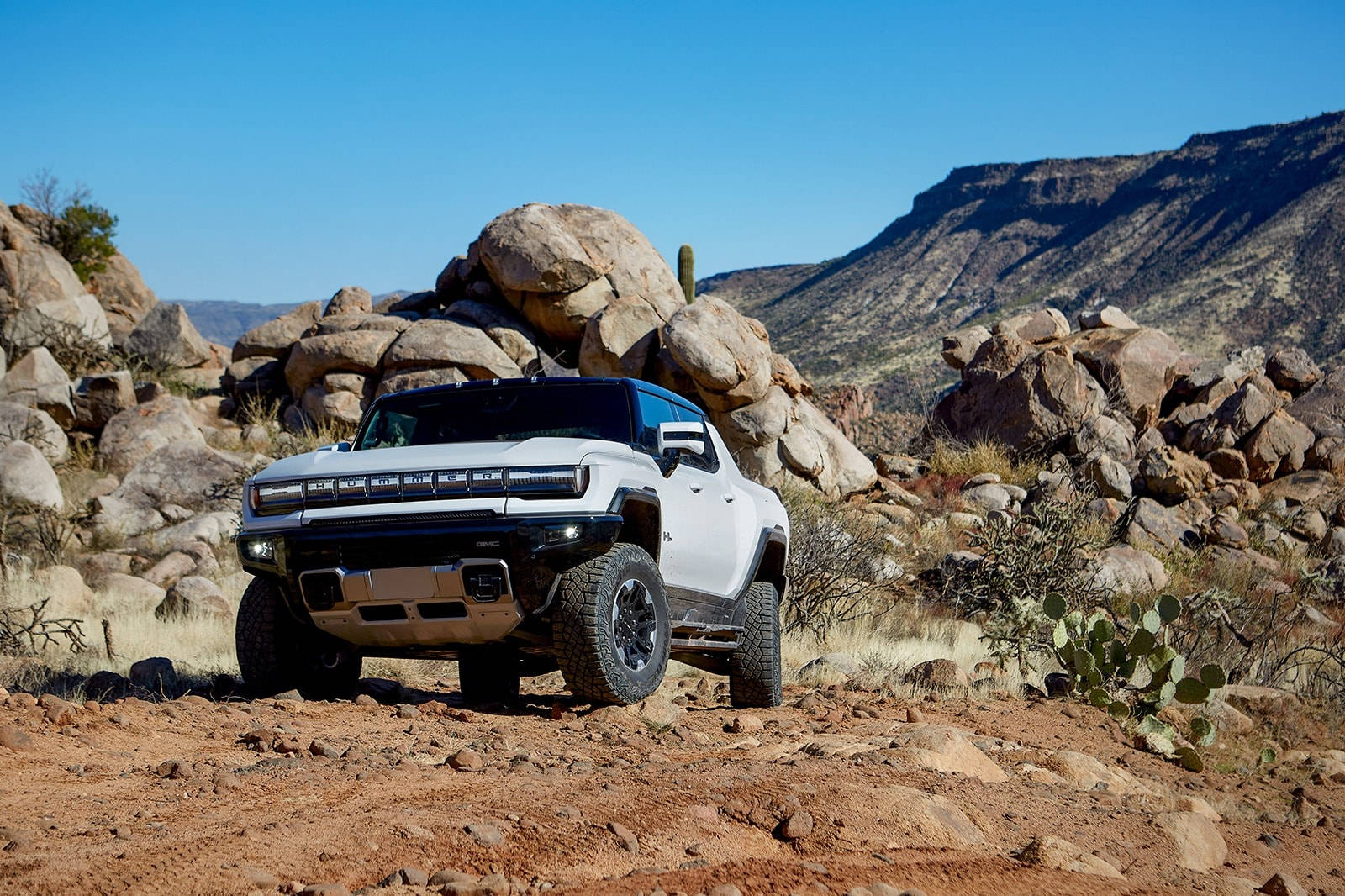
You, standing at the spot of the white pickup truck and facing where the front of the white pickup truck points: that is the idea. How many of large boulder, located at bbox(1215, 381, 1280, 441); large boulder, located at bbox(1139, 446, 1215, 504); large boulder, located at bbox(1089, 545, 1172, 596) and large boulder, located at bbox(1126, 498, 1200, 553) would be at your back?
4

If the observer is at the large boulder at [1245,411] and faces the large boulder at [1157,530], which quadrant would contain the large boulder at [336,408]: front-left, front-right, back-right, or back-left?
front-right

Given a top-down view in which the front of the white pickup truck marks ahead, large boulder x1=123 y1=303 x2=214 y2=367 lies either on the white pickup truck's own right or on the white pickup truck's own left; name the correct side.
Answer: on the white pickup truck's own right

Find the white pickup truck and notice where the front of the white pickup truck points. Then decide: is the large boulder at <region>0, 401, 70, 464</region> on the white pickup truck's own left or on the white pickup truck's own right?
on the white pickup truck's own right

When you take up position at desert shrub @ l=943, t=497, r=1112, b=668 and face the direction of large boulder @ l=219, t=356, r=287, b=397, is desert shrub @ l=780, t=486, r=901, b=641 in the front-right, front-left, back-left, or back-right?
front-left

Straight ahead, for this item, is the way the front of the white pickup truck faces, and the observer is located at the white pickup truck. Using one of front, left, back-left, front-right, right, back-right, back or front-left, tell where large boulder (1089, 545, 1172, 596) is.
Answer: back

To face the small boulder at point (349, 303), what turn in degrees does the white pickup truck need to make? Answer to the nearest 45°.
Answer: approximately 135° to its right

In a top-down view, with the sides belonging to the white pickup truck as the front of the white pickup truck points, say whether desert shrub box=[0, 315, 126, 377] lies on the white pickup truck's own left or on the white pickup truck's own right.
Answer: on the white pickup truck's own right

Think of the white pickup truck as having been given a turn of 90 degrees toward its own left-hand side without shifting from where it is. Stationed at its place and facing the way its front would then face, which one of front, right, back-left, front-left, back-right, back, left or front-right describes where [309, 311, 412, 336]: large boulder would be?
back-left

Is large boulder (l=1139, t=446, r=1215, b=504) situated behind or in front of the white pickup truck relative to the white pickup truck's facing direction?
behind

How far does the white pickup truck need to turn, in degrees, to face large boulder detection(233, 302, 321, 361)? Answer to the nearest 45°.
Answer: approximately 135° to its right

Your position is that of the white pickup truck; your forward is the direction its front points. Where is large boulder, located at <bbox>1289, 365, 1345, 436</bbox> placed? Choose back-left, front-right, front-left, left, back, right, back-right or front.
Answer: back

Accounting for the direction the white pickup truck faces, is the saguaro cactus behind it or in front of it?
behind

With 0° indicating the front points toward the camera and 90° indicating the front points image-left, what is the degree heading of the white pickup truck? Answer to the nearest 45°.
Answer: approximately 45°

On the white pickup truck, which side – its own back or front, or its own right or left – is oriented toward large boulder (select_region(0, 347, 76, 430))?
right

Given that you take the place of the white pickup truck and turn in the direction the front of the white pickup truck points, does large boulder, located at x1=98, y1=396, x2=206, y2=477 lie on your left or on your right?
on your right

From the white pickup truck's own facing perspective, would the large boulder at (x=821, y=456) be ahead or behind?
behind
